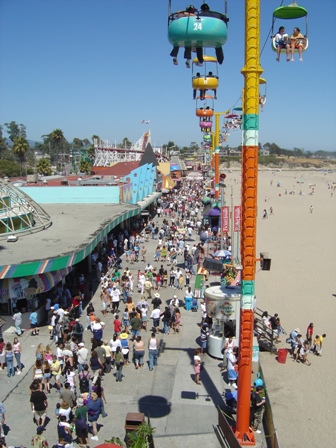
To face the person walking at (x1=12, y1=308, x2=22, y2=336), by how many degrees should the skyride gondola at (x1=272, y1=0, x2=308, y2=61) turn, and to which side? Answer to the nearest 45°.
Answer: approximately 135° to its right

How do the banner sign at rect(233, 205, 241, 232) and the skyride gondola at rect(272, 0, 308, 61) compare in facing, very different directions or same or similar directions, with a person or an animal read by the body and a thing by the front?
same or similar directions

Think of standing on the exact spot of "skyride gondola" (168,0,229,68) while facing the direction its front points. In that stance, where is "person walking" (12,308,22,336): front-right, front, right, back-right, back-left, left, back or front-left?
front-left

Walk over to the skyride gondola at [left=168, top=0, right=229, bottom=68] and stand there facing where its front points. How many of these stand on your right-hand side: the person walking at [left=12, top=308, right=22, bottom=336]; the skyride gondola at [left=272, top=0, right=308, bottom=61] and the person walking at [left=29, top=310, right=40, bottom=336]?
1

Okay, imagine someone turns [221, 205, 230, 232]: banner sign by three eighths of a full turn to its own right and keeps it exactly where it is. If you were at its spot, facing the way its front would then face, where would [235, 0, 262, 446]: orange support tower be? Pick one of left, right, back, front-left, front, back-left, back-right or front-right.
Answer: back-left

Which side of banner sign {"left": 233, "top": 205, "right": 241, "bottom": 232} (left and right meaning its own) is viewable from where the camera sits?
front

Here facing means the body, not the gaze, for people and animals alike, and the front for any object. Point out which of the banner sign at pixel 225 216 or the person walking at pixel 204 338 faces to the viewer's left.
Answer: the person walking
